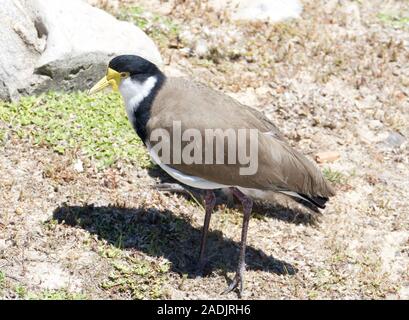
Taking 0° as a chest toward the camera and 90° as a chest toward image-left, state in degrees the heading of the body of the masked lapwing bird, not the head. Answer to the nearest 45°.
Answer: approximately 90°

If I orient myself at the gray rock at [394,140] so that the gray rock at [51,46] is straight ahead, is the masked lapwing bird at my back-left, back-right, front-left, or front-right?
front-left

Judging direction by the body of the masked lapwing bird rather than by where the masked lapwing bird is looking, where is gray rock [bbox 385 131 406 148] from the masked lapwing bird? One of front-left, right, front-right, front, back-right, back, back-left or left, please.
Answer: back-right

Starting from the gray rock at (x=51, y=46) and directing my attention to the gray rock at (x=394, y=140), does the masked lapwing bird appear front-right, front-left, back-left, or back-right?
front-right

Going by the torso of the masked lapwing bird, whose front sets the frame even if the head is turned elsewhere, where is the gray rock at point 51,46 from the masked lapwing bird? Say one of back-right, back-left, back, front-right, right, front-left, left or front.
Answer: front-right

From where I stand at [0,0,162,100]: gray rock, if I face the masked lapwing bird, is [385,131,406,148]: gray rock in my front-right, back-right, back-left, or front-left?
front-left
